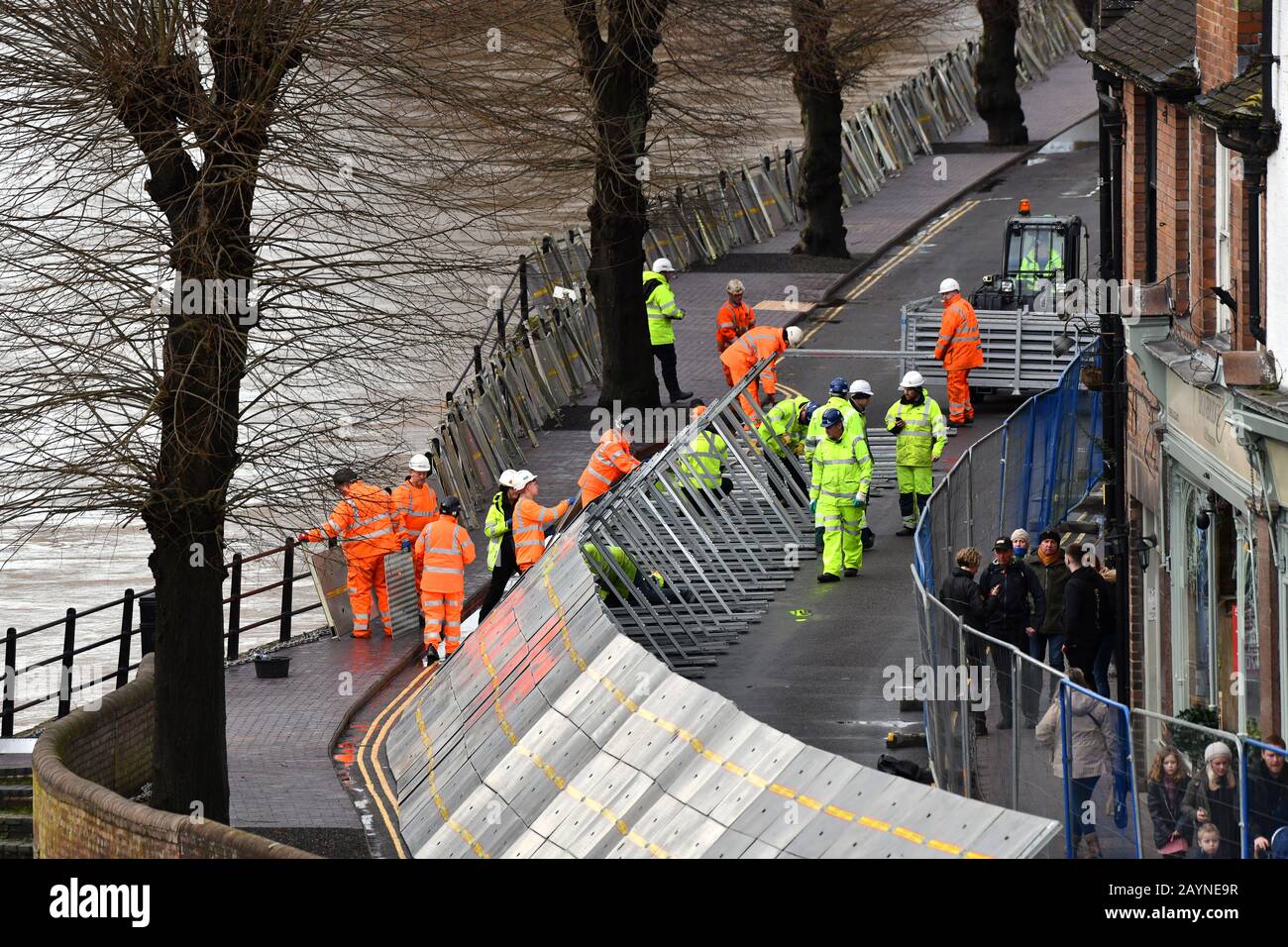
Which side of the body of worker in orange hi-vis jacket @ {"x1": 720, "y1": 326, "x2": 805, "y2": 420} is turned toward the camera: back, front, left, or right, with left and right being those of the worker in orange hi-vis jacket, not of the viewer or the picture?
right

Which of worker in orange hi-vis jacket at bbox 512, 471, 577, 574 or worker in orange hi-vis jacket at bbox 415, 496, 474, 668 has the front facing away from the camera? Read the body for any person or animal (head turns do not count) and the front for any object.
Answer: worker in orange hi-vis jacket at bbox 415, 496, 474, 668

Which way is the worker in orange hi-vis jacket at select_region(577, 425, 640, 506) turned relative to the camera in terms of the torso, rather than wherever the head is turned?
to the viewer's right

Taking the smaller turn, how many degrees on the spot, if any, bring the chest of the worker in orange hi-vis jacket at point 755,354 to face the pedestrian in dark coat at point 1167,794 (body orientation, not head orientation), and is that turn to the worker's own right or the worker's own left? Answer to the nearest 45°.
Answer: approximately 90° to the worker's own right

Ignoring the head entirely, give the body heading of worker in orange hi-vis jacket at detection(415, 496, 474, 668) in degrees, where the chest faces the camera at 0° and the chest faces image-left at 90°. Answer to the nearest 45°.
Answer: approximately 180°

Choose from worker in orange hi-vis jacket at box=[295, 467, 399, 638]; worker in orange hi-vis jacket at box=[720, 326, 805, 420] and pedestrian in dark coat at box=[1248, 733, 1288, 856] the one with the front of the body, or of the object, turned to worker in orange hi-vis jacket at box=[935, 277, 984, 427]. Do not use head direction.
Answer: worker in orange hi-vis jacket at box=[720, 326, 805, 420]

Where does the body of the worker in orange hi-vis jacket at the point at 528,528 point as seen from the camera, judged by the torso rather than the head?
to the viewer's right

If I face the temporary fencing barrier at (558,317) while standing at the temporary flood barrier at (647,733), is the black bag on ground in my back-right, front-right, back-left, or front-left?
back-right
